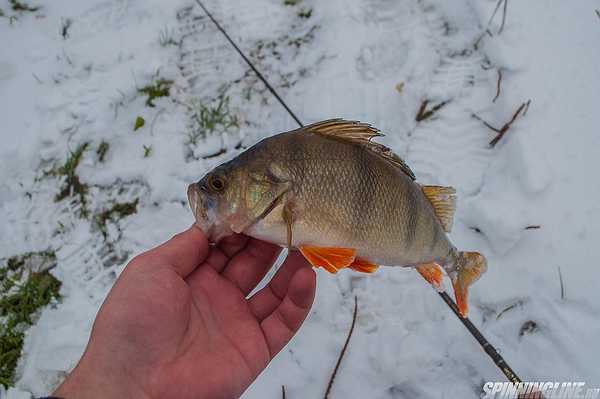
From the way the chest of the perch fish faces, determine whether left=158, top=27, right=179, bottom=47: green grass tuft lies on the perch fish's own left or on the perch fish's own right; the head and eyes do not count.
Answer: on the perch fish's own right

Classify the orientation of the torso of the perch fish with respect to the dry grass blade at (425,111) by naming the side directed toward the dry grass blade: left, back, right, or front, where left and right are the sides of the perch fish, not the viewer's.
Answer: right

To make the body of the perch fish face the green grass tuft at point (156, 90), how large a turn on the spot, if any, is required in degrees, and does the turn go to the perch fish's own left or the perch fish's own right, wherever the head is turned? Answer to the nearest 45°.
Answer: approximately 45° to the perch fish's own right

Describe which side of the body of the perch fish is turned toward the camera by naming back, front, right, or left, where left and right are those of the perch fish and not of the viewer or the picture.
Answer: left

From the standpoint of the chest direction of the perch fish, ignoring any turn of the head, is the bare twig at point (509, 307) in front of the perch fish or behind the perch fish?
behind

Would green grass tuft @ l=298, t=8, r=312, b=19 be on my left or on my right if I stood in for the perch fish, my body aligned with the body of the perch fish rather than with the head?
on my right

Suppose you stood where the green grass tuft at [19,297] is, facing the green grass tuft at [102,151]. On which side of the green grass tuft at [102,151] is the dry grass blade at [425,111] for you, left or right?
right

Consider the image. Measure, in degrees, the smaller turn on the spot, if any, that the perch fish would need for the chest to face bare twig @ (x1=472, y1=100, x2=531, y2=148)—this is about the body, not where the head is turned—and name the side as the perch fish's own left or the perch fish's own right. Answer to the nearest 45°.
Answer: approximately 135° to the perch fish's own right
